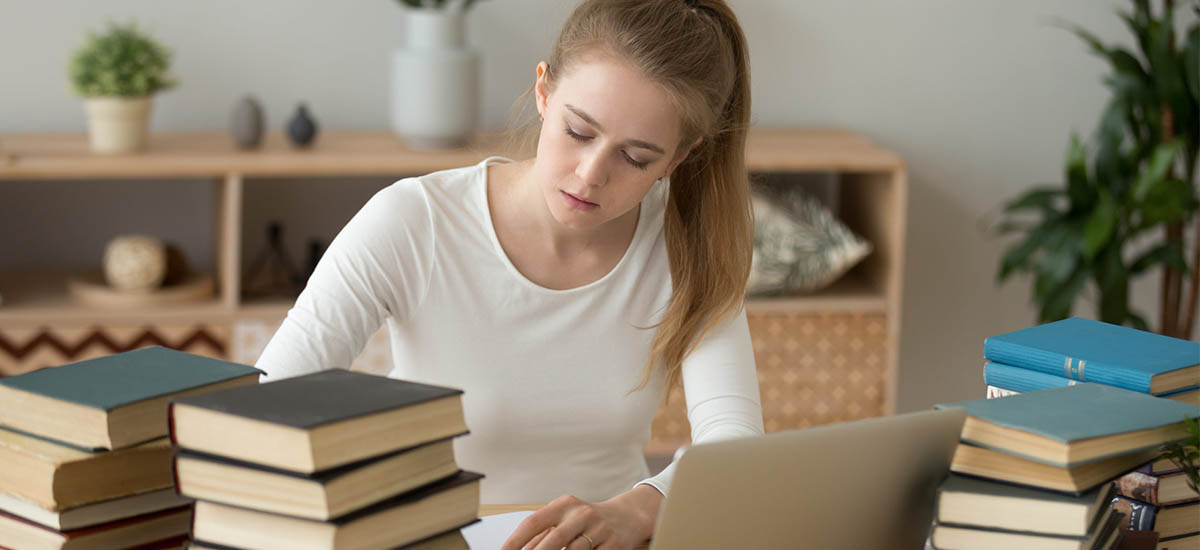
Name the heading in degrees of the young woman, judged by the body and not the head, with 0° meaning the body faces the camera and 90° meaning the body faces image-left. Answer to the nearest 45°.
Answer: approximately 0°

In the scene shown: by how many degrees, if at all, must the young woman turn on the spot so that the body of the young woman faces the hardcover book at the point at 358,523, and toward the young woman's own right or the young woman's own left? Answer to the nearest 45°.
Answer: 0° — they already face it

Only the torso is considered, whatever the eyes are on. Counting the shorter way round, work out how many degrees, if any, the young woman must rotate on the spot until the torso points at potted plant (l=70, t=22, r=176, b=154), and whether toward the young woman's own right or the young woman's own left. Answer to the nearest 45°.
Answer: approximately 135° to the young woman's own right

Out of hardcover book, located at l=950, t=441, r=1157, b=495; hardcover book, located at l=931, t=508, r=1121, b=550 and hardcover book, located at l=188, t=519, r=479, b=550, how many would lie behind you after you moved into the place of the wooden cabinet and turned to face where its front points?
0

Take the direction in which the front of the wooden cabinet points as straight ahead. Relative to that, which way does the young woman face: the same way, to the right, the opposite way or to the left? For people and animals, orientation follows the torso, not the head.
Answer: the same way

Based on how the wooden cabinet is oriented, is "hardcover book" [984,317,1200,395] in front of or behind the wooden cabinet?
in front

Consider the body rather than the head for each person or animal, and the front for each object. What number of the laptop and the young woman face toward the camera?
1

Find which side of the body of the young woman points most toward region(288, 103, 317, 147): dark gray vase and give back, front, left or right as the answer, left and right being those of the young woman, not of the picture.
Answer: back

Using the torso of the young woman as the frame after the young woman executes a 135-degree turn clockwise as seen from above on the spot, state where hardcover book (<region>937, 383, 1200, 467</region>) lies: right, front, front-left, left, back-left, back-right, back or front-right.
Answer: back

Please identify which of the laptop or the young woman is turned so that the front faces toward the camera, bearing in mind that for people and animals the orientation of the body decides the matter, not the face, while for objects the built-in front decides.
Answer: the young woman

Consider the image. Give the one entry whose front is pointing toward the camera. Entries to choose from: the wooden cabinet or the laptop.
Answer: the wooden cabinet

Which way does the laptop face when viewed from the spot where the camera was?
facing away from the viewer and to the left of the viewer

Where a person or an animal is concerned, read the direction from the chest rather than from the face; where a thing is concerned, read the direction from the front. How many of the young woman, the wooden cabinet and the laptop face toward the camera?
2

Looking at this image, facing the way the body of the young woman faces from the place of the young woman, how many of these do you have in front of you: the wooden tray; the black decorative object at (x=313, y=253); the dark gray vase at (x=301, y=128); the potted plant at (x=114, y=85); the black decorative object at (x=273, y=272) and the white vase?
0

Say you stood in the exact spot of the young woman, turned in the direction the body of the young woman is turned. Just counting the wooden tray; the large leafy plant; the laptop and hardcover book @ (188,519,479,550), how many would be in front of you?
2

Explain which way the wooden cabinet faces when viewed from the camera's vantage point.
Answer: facing the viewer

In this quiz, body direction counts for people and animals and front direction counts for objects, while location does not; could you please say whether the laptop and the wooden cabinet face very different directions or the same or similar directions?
very different directions

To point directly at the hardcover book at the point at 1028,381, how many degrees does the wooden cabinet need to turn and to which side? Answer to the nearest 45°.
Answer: approximately 45° to its left

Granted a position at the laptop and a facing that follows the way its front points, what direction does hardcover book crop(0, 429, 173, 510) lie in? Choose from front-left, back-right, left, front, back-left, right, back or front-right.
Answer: front-left
